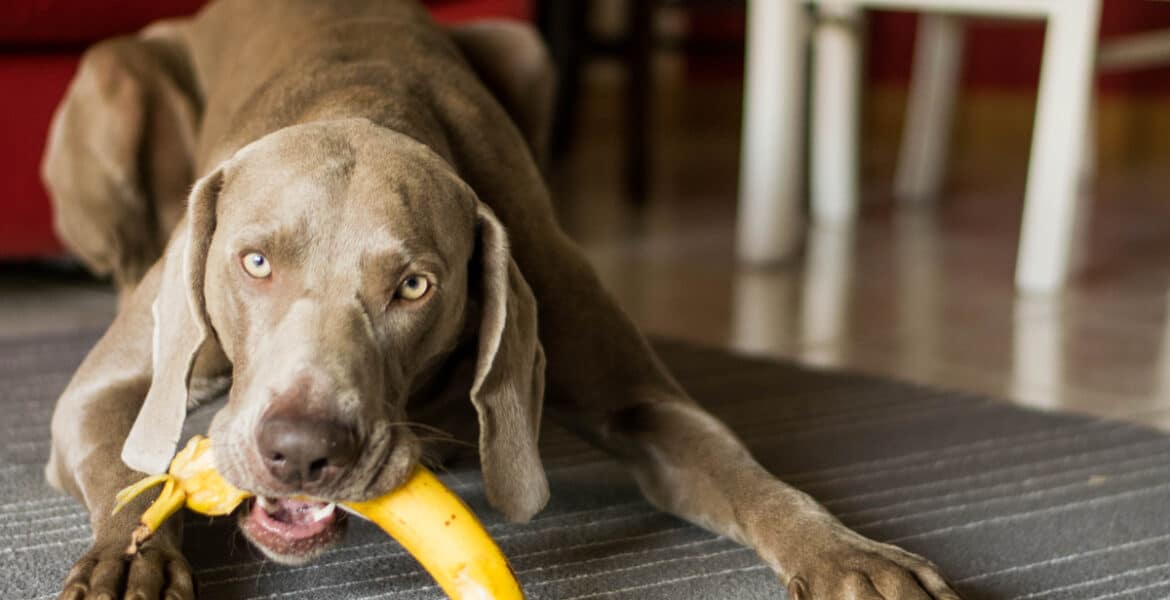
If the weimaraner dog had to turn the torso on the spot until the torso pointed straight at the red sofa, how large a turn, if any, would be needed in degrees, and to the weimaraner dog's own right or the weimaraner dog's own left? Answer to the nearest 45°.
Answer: approximately 135° to the weimaraner dog's own right

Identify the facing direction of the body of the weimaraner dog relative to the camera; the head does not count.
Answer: toward the camera
